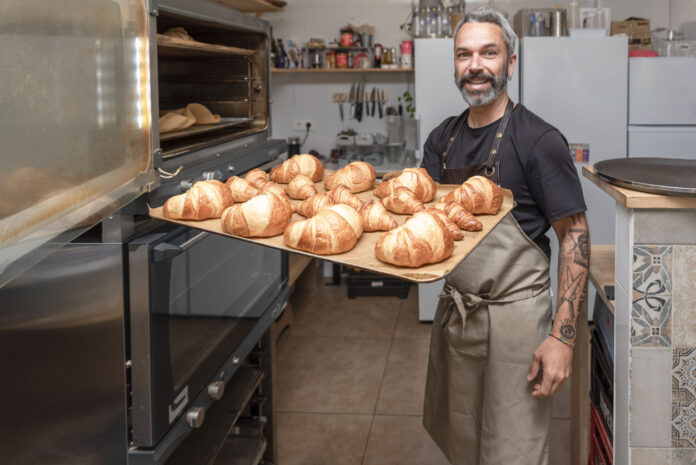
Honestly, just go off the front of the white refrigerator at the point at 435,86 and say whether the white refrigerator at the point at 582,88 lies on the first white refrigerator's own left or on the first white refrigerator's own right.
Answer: on the first white refrigerator's own left

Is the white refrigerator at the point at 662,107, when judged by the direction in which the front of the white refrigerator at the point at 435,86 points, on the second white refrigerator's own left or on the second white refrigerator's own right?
on the second white refrigerator's own left

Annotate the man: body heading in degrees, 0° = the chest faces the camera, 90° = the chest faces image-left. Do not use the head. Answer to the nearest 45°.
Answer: approximately 45°

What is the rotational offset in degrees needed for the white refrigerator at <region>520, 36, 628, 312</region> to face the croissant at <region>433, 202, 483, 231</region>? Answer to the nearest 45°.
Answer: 0° — it already faces it

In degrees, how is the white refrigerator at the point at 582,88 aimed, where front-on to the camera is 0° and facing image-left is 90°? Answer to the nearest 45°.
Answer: approximately 0°

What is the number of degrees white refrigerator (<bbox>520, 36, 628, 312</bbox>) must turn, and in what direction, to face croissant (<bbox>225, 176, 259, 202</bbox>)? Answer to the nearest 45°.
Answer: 0° — it already faces it

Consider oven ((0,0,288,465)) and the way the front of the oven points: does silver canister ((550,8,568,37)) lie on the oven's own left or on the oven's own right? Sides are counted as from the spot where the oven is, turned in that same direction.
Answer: on the oven's own left

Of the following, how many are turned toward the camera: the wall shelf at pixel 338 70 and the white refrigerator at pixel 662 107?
2
